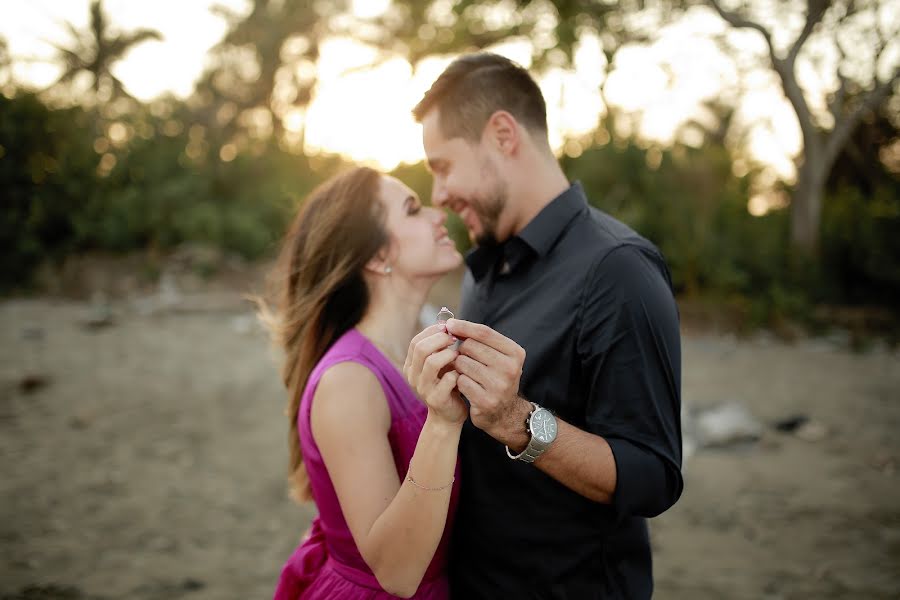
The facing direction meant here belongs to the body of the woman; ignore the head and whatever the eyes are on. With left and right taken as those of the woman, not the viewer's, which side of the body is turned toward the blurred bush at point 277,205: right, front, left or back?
left

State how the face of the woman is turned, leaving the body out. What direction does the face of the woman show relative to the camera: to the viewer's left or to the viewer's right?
to the viewer's right

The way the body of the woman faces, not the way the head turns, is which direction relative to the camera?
to the viewer's right

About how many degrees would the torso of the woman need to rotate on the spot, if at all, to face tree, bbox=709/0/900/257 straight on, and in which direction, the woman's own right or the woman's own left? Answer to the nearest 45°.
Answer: approximately 45° to the woman's own left

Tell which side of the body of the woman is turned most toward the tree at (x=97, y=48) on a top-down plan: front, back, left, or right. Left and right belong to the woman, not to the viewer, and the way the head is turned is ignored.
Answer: left
